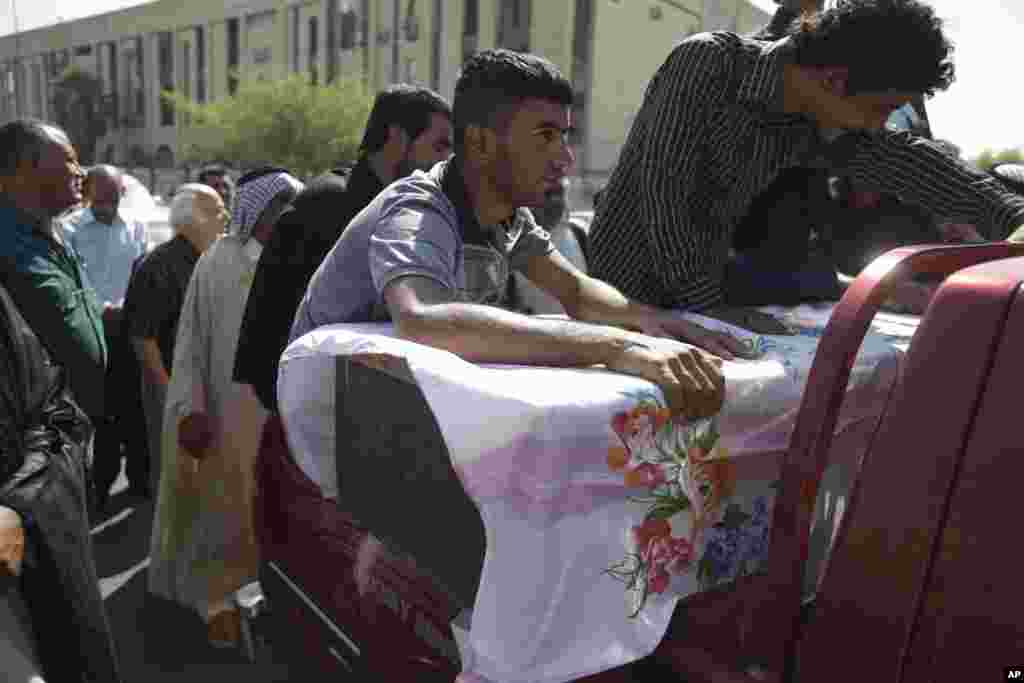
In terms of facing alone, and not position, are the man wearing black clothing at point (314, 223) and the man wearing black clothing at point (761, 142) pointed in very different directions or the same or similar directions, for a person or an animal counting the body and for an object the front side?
same or similar directions

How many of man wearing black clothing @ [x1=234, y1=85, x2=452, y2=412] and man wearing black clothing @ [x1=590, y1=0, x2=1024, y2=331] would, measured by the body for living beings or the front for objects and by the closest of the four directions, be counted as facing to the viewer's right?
2

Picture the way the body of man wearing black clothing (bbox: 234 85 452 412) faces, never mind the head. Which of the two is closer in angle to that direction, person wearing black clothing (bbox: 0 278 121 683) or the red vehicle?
the red vehicle

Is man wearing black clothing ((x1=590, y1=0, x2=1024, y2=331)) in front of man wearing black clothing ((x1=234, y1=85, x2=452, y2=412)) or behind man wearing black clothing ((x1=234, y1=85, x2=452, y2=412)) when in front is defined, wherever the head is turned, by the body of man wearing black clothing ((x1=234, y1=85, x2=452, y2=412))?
in front

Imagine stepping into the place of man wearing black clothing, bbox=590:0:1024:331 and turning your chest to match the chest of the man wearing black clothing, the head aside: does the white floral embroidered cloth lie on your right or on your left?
on your right

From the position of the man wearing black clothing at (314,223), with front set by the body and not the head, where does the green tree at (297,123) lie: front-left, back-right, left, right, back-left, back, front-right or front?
left

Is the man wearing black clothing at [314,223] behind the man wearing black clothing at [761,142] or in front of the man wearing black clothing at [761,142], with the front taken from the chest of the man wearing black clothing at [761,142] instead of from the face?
behind

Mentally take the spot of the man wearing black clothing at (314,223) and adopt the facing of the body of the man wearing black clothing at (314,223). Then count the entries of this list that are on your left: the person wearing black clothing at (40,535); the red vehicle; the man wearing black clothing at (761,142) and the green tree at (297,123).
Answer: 1

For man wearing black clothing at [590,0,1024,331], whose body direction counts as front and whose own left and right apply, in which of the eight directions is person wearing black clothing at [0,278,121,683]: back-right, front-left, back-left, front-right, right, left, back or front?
back-right

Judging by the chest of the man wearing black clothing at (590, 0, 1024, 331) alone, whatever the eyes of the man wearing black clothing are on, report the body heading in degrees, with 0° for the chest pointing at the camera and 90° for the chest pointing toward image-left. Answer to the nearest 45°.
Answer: approximately 270°

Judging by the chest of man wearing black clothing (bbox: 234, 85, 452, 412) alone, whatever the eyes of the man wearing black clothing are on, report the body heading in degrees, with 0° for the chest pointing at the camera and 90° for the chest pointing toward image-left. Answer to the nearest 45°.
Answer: approximately 270°

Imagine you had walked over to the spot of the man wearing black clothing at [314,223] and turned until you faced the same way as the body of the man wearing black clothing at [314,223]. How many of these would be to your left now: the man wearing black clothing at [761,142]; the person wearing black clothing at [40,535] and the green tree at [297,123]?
1

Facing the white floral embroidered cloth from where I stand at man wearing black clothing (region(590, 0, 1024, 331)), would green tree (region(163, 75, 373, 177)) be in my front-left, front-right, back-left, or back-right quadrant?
back-right
